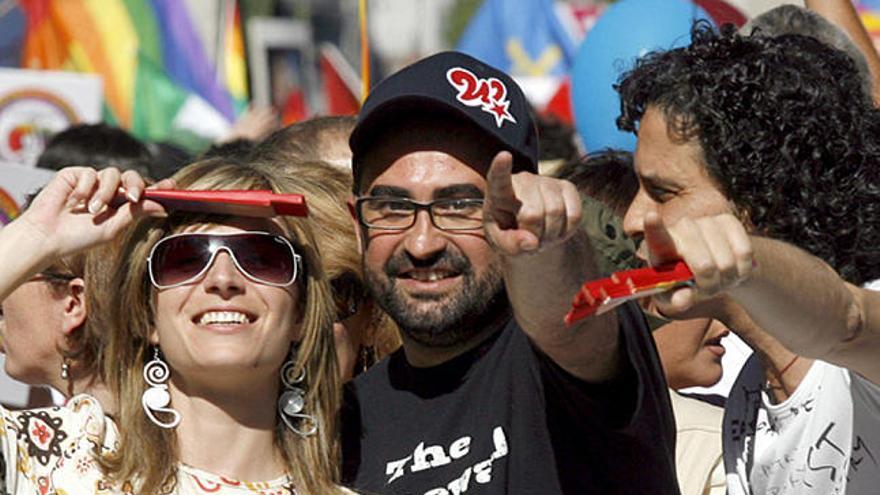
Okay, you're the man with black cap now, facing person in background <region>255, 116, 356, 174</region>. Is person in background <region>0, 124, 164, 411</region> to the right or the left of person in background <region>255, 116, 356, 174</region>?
left

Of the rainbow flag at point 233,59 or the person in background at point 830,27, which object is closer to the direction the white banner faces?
the person in background

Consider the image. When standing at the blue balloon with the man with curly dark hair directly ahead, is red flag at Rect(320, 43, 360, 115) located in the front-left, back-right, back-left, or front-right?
back-right

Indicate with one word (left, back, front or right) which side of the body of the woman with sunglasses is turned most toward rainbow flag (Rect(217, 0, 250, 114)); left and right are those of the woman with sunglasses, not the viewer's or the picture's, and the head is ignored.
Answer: back

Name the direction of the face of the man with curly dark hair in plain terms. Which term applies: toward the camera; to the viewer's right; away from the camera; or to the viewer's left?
to the viewer's left

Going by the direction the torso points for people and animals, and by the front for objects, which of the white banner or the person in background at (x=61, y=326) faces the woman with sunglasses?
the white banner

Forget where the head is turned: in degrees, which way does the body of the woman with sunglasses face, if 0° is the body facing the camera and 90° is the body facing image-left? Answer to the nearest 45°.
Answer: approximately 0°

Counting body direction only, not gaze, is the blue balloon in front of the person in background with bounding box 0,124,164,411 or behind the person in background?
behind
